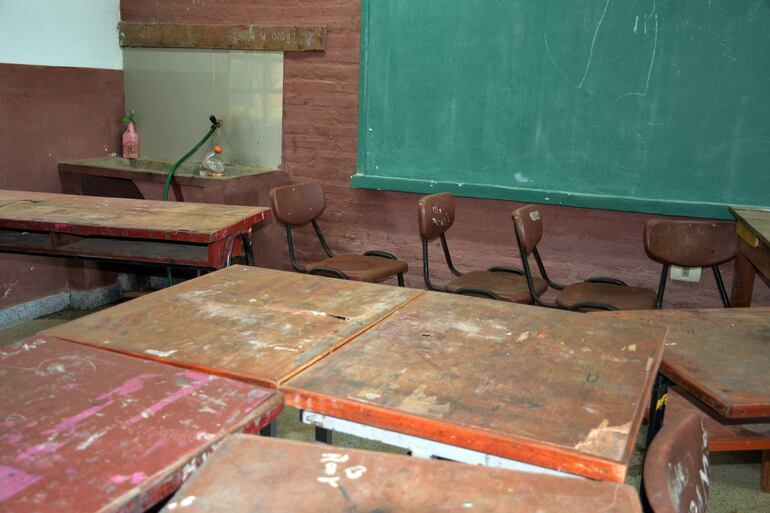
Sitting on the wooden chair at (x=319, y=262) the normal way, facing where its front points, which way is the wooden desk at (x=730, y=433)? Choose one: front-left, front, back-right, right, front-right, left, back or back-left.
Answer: front

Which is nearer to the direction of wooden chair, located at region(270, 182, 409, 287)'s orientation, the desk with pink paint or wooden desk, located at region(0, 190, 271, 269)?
the desk with pink paint

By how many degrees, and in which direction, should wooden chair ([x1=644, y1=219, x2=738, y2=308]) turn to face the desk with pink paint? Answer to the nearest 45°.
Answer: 0° — it already faces it

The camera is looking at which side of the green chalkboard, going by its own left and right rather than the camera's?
front

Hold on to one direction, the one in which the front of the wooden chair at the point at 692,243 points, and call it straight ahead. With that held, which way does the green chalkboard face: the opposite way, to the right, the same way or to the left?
the same way

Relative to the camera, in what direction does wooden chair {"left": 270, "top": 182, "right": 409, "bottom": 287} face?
facing the viewer and to the right of the viewer

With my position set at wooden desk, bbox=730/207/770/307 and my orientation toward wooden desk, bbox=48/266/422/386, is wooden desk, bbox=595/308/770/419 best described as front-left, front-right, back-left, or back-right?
front-left

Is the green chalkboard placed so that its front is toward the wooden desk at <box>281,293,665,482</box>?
yes

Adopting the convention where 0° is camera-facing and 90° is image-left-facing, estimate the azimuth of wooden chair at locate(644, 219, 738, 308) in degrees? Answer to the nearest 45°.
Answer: approximately 0°

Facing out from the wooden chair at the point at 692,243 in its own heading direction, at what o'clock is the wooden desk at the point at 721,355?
The wooden desk is roughly at 12 o'clock from the wooden chair.

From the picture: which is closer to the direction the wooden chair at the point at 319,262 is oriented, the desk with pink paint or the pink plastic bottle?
the desk with pink paint
